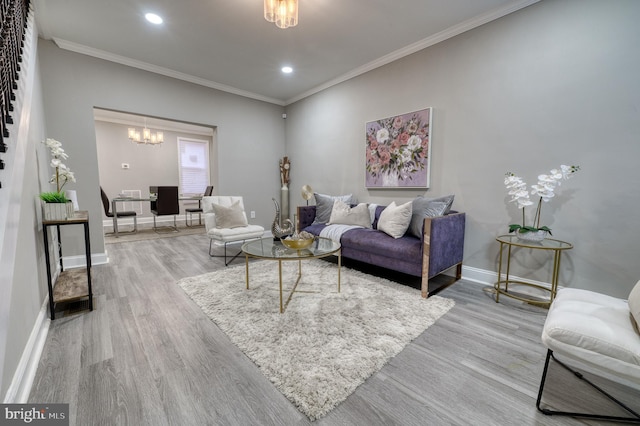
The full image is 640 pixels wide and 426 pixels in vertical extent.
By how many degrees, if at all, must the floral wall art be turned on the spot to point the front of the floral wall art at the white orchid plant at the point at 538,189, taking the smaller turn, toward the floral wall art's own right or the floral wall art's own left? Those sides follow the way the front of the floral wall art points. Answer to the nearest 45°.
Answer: approximately 90° to the floral wall art's own left

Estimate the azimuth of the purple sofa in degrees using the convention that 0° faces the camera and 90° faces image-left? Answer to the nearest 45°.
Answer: approximately 45°

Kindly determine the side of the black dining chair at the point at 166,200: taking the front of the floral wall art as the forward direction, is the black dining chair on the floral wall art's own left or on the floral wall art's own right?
on the floral wall art's own right

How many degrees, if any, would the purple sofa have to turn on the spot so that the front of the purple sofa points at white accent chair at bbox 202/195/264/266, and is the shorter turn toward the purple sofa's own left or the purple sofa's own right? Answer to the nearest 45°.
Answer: approximately 45° to the purple sofa's own right

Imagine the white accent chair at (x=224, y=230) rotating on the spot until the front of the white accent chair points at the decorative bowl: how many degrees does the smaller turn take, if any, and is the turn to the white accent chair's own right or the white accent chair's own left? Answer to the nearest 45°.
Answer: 0° — it already faces it
